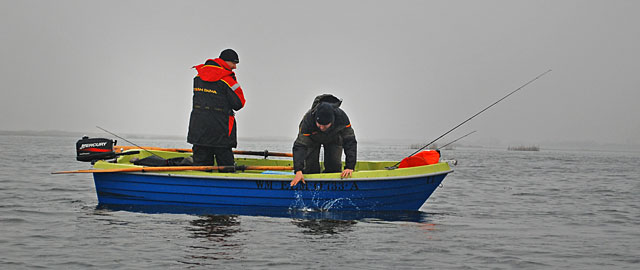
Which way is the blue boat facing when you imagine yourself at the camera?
facing to the right of the viewer

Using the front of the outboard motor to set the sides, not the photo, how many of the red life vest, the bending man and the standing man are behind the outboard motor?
0

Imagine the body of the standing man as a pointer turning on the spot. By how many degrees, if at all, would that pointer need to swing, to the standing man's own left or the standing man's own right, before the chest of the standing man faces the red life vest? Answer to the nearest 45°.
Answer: approximately 45° to the standing man's own right

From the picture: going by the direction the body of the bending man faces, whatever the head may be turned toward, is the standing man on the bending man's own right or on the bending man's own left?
on the bending man's own right

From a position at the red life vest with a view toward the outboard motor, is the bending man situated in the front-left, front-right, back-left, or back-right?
front-left

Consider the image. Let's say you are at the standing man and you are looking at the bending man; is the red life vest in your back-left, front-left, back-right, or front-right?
front-left

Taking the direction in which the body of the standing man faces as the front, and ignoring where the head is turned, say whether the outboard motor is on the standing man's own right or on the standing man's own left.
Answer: on the standing man's own left

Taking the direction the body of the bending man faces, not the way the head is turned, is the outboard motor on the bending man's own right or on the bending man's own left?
on the bending man's own right

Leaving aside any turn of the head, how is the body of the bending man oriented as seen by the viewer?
toward the camera

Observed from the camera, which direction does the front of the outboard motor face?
facing to the right of the viewer

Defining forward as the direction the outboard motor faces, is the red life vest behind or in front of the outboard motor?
in front

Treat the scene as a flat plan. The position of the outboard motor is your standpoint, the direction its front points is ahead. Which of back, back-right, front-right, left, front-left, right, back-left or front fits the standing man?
front-right
